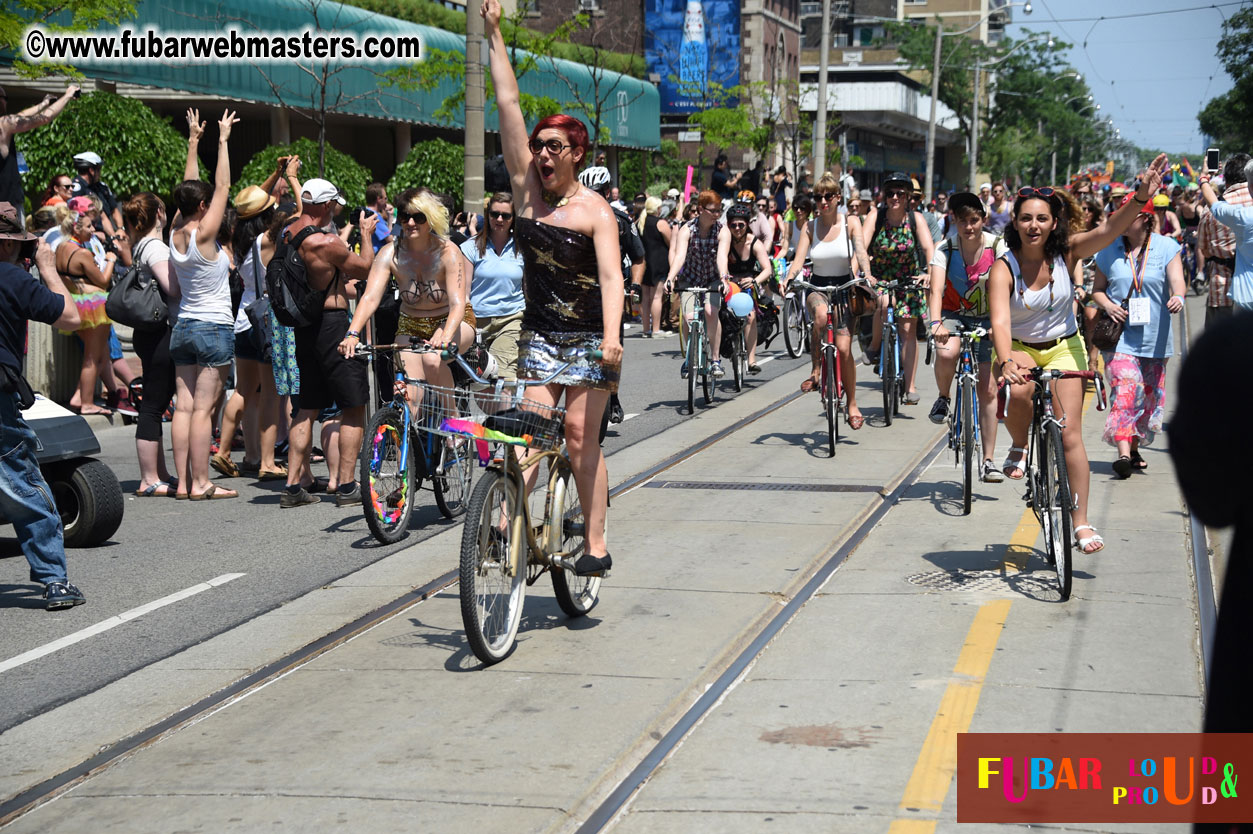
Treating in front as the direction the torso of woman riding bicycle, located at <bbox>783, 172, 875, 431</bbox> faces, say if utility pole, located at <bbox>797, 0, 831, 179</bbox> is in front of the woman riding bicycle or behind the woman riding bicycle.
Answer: behind

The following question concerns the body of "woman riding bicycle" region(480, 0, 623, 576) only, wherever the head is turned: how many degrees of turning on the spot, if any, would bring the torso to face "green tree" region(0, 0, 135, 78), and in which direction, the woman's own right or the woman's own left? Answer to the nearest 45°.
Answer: approximately 90° to the woman's own right

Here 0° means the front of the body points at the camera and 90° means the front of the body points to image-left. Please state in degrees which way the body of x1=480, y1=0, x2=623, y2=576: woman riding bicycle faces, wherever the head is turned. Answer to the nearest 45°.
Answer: approximately 45°

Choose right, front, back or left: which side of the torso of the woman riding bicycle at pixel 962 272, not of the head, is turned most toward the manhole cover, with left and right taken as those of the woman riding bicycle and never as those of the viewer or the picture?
front

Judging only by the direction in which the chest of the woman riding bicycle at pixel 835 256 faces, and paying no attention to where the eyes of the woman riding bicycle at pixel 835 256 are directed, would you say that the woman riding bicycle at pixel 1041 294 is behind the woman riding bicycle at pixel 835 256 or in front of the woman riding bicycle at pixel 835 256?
in front

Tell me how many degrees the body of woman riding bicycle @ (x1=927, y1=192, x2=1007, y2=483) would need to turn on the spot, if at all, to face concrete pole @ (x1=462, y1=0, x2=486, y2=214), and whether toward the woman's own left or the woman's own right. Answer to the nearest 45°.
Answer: approximately 135° to the woman's own right

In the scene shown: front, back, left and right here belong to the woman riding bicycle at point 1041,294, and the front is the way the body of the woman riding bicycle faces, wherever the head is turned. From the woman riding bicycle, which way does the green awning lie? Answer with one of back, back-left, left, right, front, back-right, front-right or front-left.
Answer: back-right

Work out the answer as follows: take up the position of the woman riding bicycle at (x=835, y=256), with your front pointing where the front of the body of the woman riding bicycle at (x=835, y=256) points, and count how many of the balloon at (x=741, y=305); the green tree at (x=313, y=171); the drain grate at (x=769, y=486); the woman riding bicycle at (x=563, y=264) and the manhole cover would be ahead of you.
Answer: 3
